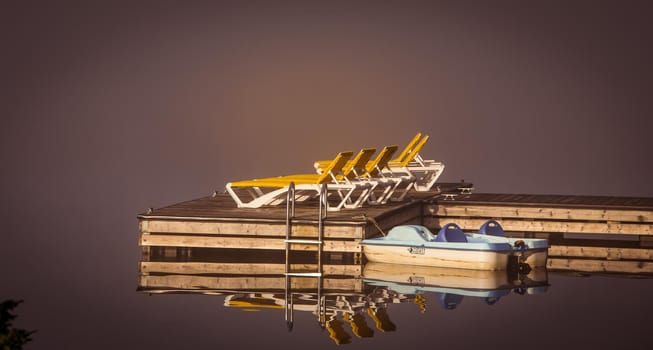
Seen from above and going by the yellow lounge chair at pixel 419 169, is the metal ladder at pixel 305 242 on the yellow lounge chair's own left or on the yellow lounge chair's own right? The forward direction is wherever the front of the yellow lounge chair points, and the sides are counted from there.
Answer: on the yellow lounge chair's own left

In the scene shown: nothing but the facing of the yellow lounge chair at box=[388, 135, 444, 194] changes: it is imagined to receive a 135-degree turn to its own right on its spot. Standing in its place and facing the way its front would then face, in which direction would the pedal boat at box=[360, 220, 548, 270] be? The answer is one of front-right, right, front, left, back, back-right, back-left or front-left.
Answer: back-right

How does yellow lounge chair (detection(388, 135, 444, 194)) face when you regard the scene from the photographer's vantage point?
facing to the left of the viewer
